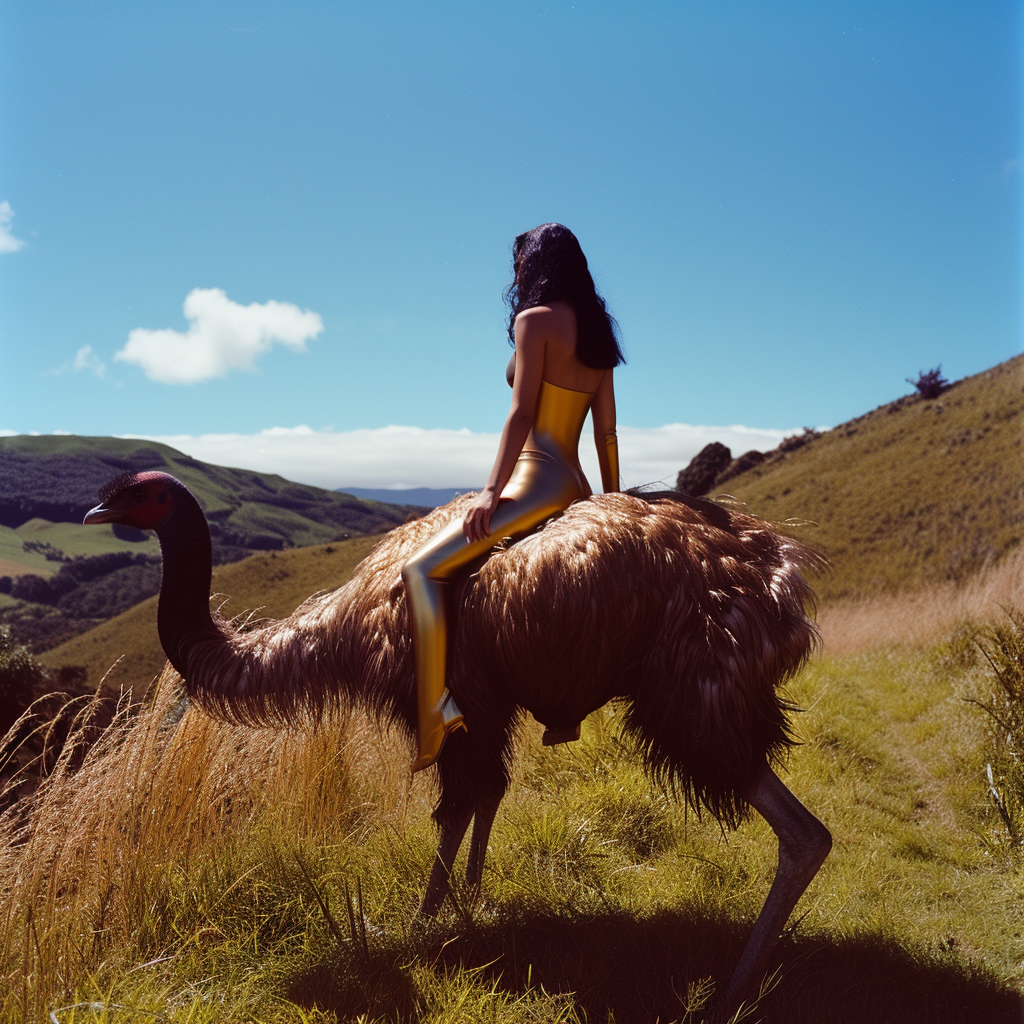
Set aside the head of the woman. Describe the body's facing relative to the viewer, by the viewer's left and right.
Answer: facing away from the viewer and to the left of the viewer

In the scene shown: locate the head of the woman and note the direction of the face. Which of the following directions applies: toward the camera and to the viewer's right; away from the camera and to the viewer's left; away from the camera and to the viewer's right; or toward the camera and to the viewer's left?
away from the camera and to the viewer's left
